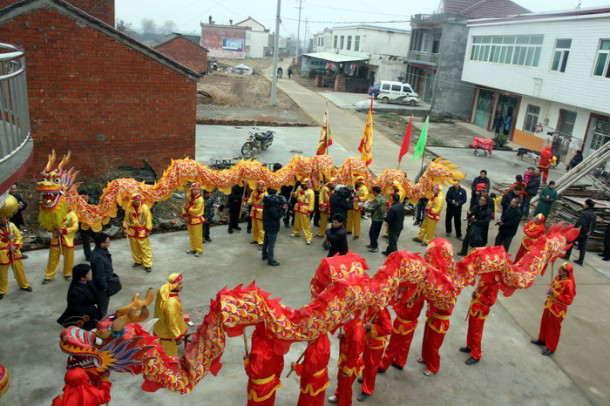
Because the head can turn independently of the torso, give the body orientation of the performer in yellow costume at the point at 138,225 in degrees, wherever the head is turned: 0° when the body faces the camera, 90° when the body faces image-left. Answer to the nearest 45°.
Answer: approximately 0°

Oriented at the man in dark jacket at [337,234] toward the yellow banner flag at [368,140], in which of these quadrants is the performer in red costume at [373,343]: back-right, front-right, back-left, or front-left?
back-right

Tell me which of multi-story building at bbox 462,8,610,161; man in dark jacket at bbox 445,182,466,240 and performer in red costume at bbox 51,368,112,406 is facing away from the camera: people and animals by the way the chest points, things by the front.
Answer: the performer in red costume

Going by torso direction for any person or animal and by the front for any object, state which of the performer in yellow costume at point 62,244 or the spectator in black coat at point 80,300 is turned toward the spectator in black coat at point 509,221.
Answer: the spectator in black coat at point 80,300

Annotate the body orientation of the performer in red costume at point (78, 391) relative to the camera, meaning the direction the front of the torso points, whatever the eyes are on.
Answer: away from the camera

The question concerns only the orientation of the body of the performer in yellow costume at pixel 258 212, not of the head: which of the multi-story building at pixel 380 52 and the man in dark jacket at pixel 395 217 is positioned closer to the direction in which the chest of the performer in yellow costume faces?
the man in dark jacket

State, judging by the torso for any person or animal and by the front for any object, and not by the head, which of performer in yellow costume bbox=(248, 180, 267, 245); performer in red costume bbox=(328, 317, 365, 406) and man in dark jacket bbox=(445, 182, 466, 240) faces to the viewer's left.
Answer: the performer in red costume

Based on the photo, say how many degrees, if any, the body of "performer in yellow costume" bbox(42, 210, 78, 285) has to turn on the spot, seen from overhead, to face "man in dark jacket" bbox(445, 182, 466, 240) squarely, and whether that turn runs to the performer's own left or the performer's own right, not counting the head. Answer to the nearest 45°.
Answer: approximately 135° to the performer's own left

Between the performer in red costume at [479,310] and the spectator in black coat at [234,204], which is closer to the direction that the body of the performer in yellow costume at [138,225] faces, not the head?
the performer in red costume

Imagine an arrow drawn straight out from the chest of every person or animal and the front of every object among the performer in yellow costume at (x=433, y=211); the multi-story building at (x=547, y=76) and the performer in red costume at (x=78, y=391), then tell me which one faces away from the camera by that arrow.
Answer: the performer in red costume
